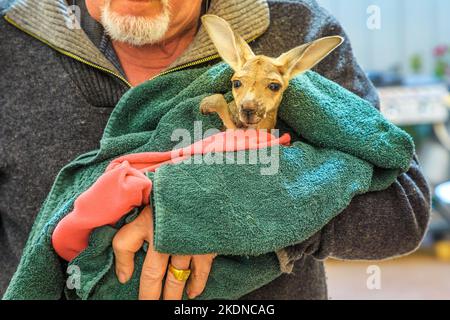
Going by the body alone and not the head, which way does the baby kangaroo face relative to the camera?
toward the camera

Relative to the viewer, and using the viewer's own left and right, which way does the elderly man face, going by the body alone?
facing the viewer
